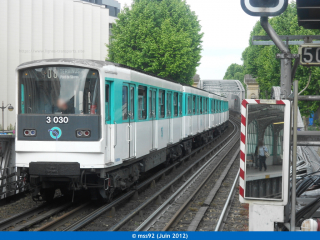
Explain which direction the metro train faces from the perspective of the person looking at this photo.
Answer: facing the viewer and to the left of the viewer

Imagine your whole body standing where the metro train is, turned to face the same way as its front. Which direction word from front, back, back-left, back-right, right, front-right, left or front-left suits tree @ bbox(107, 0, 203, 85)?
back-right

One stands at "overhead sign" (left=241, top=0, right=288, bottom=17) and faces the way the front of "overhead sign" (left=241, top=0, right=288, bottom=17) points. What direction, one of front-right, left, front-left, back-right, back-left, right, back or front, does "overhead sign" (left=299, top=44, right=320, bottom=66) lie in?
back-left

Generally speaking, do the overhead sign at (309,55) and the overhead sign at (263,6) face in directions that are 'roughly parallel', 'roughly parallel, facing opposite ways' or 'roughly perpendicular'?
roughly parallel

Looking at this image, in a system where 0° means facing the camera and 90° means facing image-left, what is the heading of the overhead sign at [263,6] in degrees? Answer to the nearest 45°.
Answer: approximately 0°

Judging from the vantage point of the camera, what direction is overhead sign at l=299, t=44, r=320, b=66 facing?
facing the viewer

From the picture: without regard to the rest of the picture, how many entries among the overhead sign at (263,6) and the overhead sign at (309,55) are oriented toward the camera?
2
